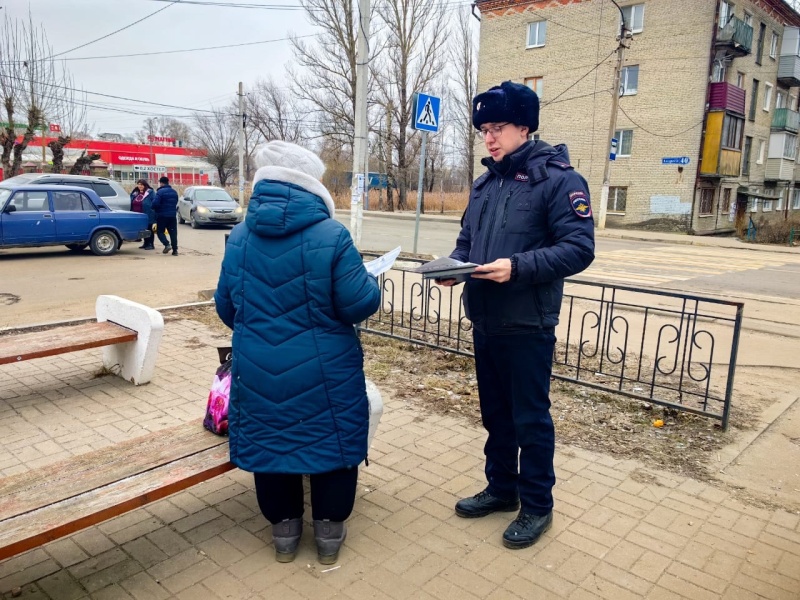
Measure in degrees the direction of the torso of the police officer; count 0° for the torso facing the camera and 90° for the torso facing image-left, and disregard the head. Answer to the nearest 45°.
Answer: approximately 45°

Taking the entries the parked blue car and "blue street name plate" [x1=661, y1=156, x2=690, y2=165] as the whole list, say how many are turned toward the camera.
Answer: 1

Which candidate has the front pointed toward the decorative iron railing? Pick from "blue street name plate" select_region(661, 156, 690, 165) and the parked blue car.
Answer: the blue street name plate

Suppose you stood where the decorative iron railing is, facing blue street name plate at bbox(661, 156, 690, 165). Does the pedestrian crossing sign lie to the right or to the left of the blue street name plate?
left

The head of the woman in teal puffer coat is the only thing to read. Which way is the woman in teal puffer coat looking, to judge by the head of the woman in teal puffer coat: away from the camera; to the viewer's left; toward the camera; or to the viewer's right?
away from the camera

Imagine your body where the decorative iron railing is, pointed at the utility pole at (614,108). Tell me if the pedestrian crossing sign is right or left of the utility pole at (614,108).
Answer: left

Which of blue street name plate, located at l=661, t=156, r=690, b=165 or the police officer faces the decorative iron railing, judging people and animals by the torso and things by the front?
the blue street name plate

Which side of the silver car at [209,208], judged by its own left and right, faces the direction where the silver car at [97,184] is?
right

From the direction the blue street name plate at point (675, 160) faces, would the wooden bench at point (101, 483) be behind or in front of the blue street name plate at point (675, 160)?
in front
